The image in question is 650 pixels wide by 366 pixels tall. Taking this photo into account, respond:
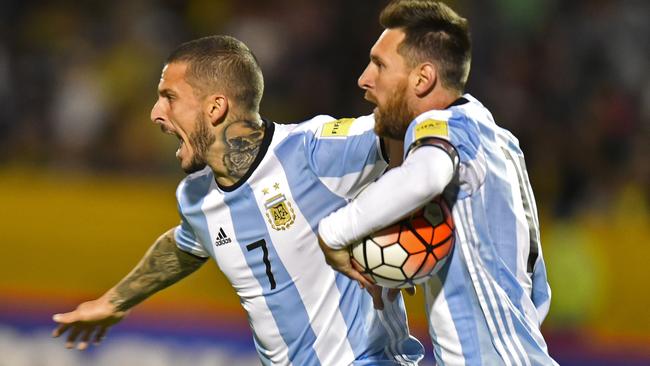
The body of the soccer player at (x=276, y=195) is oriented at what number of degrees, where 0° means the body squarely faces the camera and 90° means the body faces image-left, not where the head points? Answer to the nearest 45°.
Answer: approximately 45°

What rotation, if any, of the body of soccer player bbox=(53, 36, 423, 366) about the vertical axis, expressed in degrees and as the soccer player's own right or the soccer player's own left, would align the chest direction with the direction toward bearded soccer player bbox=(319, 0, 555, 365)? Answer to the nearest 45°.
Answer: approximately 90° to the soccer player's own left

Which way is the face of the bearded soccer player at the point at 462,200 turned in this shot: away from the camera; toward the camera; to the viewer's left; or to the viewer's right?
to the viewer's left

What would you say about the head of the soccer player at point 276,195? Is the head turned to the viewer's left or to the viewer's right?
to the viewer's left

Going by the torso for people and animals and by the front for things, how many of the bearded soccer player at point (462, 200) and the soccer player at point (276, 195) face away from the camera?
0

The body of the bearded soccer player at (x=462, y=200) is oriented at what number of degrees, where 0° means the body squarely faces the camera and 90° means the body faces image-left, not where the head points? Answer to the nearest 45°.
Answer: approximately 90°
